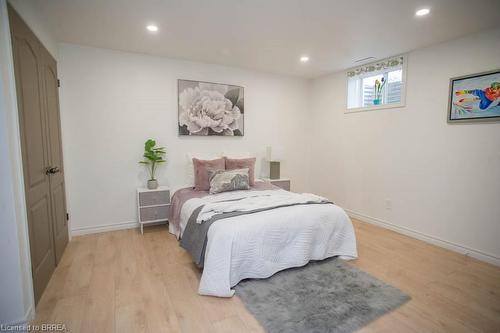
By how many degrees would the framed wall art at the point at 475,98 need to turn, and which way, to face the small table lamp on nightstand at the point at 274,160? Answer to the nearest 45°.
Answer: approximately 45° to its right

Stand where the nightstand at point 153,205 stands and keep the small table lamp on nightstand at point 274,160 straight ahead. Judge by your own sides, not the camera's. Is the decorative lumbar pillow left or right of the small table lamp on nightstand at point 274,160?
right

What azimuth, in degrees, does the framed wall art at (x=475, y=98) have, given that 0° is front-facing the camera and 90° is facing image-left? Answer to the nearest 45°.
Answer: approximately 45°

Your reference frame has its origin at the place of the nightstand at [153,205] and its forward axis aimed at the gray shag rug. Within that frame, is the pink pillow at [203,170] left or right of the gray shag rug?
left

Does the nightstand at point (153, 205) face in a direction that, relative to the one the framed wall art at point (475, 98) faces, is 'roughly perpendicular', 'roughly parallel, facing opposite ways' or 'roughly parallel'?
roughly perpendicular

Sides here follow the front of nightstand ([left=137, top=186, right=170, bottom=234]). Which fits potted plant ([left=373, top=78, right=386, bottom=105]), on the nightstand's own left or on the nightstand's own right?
on the nightstand's own left

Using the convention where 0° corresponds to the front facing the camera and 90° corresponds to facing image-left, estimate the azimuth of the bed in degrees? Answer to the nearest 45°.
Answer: approximately 315°
